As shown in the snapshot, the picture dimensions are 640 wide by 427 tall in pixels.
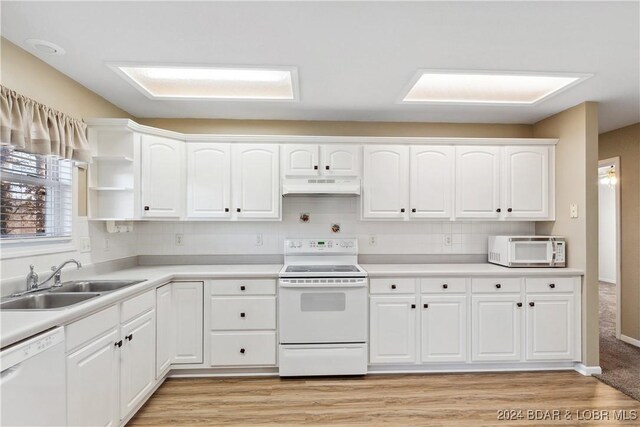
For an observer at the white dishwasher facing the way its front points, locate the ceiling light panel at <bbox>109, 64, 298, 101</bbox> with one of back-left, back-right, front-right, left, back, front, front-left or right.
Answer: left

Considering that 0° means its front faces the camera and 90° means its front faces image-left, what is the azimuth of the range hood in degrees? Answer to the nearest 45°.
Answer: approximately 0°

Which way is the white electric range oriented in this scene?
toward the camera

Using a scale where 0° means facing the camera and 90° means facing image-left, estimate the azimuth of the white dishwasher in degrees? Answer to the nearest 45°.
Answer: approximately 315°

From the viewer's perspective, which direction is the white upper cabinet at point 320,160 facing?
toward the camera

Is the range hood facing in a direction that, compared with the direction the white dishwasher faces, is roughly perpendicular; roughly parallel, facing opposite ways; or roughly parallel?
roughly perpendicular

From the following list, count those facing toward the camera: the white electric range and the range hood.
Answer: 2

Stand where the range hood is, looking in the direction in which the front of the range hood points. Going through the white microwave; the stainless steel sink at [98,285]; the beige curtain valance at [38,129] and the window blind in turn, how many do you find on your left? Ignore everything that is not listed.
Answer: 1

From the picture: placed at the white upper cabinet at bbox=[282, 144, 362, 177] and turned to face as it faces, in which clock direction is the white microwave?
The white microwave is roughly at 9 o'clock from the white upper cabinet.

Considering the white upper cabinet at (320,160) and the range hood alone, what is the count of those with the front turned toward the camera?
2
